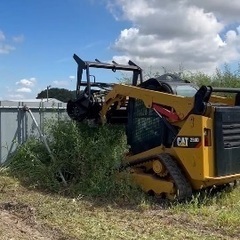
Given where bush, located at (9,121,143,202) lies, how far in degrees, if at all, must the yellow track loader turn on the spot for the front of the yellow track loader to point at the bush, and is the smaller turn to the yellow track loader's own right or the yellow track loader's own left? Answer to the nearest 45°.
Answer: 0° — it already faces it

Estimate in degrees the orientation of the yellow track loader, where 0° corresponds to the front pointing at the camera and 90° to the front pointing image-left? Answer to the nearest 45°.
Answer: approximately 135°
